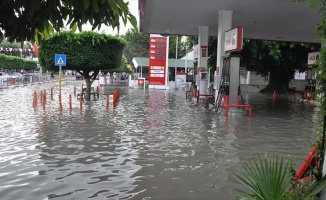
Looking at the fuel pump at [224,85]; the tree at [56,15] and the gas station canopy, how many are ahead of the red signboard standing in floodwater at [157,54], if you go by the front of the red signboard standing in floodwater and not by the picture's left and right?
3

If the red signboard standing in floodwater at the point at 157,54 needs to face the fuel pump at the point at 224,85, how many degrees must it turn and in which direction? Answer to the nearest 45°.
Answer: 0° — it already faces it

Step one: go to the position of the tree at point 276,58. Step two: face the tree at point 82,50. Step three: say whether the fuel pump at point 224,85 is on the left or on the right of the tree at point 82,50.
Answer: left

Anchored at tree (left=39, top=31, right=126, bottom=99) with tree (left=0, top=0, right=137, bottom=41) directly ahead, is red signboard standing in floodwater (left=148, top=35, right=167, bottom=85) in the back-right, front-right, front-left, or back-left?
back-left

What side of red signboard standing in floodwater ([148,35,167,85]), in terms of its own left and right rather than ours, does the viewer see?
front

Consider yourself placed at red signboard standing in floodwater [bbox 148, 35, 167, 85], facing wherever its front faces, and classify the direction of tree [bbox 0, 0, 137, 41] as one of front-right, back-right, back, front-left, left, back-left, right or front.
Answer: front

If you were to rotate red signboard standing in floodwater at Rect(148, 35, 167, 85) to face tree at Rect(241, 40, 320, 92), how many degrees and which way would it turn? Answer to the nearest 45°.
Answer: approximately 45° to its left
